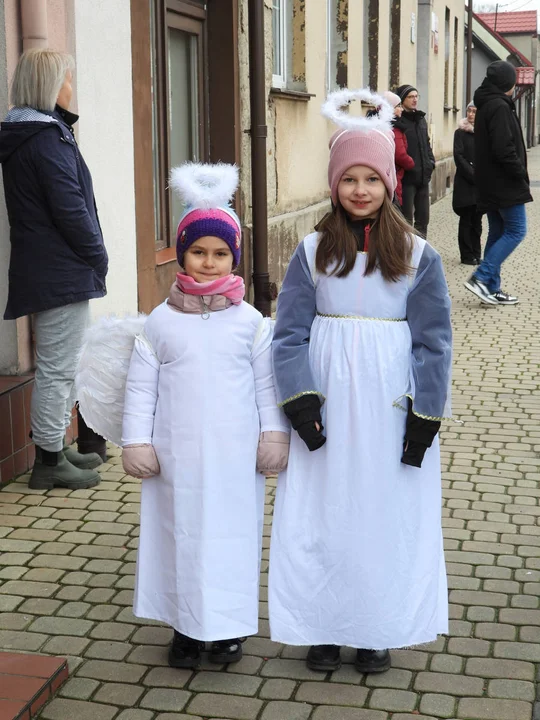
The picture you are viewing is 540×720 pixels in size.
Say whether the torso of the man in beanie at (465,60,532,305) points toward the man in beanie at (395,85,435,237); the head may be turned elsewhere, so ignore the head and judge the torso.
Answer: no

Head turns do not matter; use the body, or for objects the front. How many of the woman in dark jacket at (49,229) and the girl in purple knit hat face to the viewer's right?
1

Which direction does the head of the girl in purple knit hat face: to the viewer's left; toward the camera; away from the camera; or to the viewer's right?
toward the camera

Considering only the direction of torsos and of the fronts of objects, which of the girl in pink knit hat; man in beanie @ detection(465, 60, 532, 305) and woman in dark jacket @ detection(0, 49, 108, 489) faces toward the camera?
the girl in pink knit hat

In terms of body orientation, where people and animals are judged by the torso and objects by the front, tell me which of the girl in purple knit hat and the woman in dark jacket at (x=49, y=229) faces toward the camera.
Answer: the girl in purple knit hat

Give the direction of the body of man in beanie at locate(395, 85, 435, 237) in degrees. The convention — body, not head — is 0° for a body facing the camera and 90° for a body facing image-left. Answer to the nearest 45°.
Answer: approximately 315°

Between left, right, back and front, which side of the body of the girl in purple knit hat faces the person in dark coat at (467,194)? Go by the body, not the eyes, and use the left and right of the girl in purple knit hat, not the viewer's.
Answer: back

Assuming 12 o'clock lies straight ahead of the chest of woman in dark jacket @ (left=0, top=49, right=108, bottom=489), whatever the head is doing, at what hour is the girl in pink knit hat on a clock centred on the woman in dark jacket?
The girl in pink knit hat is roughly at 2 o'clock from the woman in dark jacket.

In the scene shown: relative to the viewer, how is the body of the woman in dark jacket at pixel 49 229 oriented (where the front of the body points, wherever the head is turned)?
to the viewer's right

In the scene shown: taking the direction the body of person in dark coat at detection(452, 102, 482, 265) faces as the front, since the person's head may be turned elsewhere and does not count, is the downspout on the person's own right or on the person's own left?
on the person's own right

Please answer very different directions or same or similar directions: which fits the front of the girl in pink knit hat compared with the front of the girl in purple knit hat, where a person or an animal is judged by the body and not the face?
same or similar directions

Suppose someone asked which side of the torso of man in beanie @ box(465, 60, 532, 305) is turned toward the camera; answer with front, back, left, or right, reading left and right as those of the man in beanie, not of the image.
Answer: right

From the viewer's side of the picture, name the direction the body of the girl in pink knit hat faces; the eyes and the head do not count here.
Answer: toward the camera

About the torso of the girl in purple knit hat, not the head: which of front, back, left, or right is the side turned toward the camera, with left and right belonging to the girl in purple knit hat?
front

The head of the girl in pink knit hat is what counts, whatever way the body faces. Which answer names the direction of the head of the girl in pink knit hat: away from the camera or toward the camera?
toward the camera

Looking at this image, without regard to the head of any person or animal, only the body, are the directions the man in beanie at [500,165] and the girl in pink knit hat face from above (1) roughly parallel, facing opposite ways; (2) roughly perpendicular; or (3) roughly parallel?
roughly perpendicular

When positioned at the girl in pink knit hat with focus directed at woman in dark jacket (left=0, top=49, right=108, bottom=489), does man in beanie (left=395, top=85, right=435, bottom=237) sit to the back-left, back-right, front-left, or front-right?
front-right
